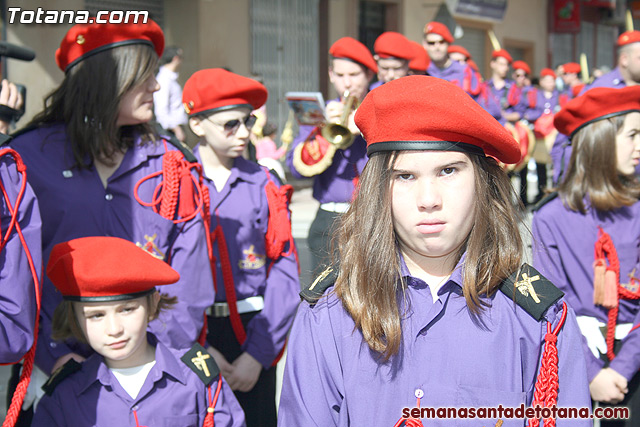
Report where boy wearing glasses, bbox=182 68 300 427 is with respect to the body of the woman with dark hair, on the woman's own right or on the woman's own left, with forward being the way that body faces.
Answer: on the woman's own left

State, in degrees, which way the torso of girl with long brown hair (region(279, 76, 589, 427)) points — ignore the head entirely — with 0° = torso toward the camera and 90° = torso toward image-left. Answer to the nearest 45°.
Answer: approximately 0°
